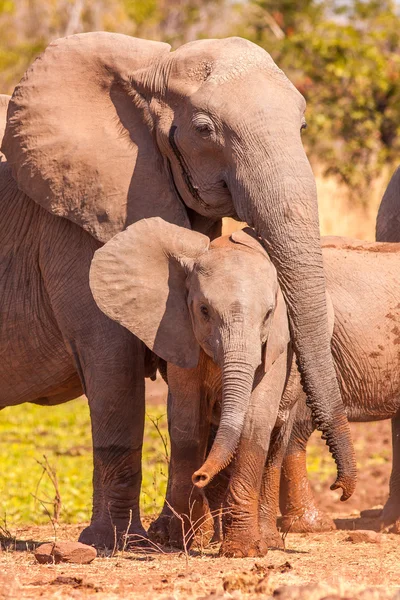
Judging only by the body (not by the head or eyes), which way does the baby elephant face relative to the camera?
toward the camera

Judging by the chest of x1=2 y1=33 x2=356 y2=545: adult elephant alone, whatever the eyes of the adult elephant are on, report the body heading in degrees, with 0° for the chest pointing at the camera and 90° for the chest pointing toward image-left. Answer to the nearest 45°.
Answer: approximately 315°

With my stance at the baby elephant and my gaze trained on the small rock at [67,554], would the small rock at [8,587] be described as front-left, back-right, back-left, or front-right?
front-left

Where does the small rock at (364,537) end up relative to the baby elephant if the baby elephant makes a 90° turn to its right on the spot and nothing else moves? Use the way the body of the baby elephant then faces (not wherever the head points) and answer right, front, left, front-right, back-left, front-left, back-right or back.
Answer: back-right
